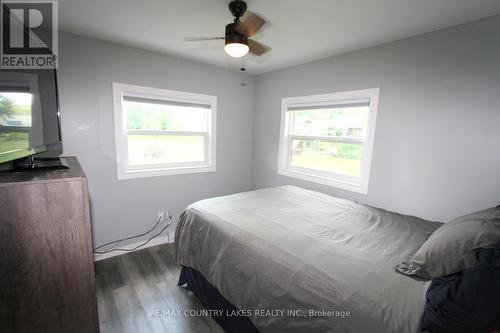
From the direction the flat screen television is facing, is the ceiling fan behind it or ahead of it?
ahead

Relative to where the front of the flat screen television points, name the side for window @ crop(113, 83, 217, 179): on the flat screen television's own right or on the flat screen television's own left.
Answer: on the flat screen television's own left

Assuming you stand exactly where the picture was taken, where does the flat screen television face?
facing the viewer and to the right of the viewer

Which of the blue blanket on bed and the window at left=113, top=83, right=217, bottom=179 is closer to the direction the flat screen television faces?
the blue blanket on bed

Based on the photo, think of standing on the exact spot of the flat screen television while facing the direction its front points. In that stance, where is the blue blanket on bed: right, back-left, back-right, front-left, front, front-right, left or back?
front

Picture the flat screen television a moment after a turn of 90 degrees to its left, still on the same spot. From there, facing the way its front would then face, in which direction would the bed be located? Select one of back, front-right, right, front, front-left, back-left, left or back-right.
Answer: right

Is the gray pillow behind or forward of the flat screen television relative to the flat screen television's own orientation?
forward

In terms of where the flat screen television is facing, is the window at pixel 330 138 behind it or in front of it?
in front
